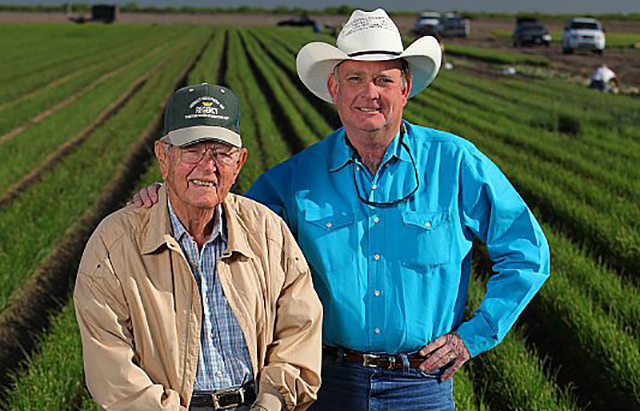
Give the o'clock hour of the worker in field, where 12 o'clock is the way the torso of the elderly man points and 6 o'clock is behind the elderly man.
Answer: The worker in field is roughly at 7 o'clock from the elderly man.

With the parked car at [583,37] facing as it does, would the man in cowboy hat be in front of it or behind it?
in front

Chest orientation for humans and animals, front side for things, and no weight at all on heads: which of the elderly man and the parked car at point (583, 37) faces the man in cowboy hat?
the parked car

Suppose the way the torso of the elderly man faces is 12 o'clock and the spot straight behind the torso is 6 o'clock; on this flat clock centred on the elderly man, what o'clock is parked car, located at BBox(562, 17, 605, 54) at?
The parked car is roughly at 7 o'clock from the elderly man.

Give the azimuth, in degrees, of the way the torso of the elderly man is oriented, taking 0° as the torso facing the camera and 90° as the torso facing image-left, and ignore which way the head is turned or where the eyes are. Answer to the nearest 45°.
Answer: approximately 0°
